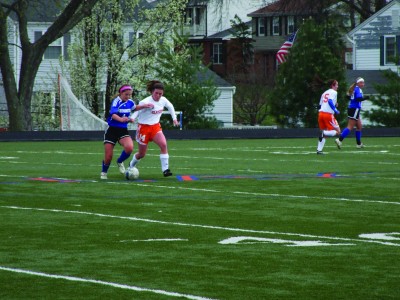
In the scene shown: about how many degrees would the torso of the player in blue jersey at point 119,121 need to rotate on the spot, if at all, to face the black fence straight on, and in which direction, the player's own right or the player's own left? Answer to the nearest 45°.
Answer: approximately 135° to the player's own left

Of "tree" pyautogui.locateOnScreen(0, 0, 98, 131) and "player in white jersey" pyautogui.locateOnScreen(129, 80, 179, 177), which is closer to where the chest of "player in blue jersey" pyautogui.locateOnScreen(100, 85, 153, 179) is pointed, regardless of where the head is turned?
the player in white jersey

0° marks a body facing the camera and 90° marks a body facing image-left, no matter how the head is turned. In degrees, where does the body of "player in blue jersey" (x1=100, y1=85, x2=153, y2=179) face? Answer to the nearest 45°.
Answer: approximately 315°

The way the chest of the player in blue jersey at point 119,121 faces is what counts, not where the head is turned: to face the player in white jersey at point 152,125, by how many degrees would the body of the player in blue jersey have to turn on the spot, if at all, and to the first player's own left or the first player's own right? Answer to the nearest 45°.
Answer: approximately 45° to the first player's own left

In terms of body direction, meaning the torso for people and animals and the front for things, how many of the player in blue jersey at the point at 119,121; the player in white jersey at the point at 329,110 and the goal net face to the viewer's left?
1

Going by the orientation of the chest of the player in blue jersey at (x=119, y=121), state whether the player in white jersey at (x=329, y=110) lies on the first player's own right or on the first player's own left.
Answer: on the first player's own left
